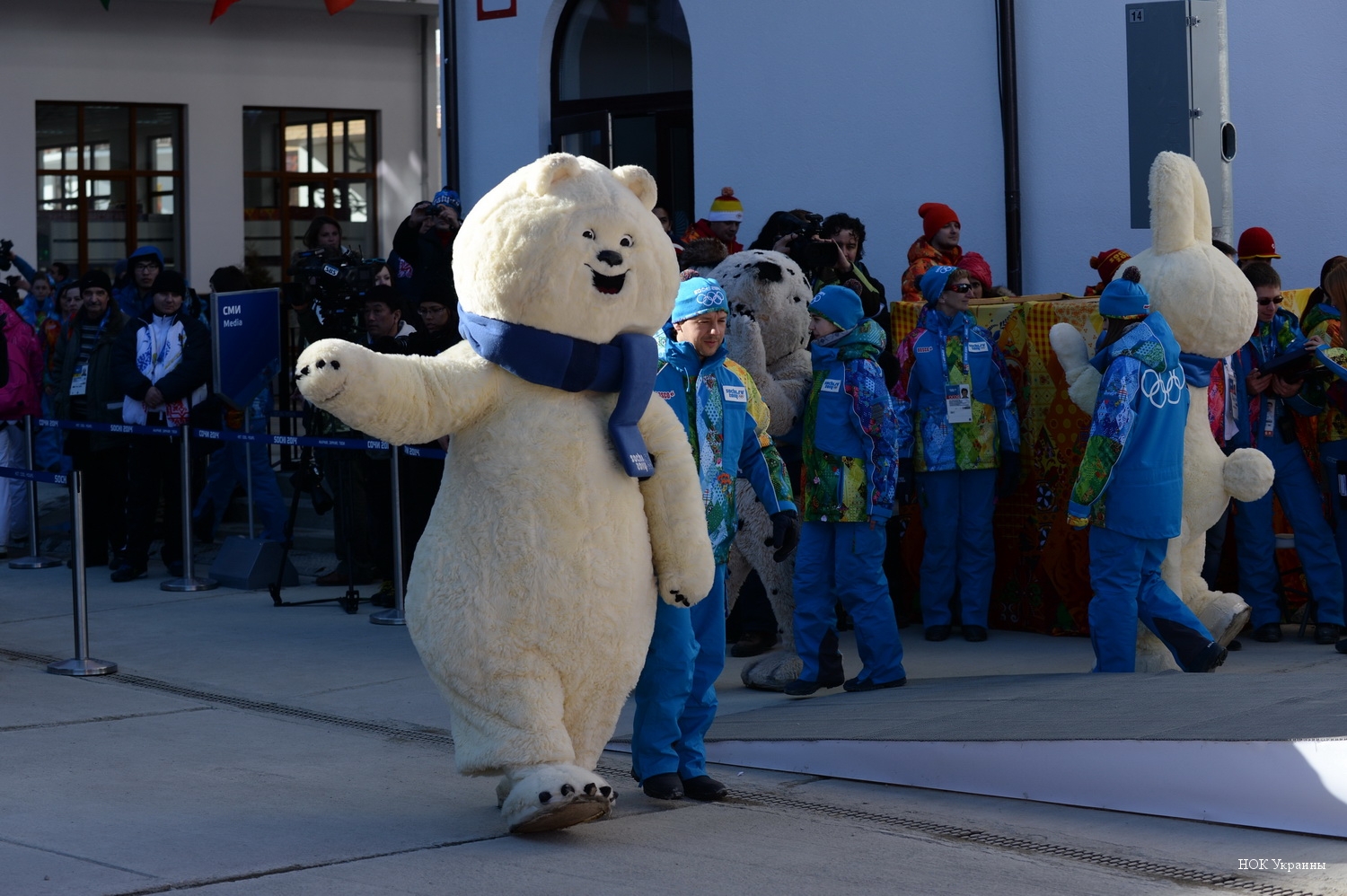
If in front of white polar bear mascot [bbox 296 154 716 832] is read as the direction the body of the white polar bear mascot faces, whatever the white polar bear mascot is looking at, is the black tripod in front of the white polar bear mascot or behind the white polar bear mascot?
behind

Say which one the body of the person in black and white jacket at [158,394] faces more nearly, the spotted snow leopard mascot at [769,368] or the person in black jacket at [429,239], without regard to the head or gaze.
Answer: the spotted snow leopard mascot

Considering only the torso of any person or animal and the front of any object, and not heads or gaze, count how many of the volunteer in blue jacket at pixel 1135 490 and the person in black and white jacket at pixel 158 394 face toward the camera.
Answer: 1

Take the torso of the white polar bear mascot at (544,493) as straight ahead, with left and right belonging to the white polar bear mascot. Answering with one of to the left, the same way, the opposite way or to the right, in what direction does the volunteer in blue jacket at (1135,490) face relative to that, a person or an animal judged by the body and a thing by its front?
the opposite way

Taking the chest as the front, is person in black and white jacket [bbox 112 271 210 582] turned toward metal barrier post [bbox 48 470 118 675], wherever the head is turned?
yes

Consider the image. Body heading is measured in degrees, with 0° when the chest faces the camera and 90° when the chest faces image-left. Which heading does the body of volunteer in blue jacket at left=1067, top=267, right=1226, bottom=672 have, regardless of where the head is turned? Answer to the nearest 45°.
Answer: approximately 135°

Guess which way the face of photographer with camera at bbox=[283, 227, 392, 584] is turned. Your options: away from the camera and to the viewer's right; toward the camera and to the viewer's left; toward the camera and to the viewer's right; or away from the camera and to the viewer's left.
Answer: toward the camera and to the viewer's right

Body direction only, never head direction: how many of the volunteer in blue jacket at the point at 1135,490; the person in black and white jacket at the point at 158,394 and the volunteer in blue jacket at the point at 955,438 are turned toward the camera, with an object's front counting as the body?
2
